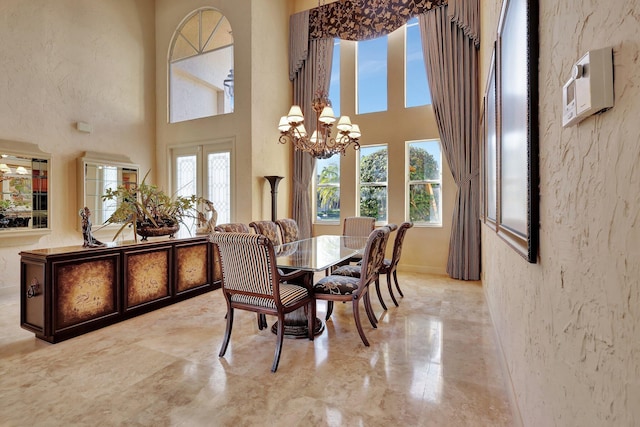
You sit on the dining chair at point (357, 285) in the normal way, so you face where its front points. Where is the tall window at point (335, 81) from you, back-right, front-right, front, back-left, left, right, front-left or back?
front-right

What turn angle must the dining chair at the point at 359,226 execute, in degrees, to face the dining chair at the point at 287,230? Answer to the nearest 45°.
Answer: approximately 45° to its right

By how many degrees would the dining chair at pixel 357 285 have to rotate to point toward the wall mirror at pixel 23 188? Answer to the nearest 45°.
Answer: approximately 45° to its left

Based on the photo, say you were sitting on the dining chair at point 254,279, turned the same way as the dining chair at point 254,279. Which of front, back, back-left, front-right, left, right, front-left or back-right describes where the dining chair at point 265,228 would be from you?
front-left

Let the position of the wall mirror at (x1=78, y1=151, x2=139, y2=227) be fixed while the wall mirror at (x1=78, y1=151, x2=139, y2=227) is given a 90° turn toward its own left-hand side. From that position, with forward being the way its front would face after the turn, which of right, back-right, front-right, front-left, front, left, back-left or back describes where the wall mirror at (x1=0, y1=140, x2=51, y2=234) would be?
back

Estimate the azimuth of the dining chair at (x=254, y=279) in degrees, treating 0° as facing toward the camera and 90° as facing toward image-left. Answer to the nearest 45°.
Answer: approximately 225°

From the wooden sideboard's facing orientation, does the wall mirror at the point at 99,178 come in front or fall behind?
behind

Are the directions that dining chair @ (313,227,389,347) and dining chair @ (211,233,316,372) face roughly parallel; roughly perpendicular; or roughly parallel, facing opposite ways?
roughly perpendicular

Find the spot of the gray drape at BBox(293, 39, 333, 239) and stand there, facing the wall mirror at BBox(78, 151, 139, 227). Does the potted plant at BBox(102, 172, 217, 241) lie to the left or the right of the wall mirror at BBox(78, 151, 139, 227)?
left

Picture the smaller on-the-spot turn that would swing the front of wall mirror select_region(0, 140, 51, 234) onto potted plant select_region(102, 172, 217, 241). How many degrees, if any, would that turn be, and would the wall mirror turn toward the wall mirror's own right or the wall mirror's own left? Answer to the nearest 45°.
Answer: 0° — it already faces it

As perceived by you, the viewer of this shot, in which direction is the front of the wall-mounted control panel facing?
facing the viewer and to the left of the viewer

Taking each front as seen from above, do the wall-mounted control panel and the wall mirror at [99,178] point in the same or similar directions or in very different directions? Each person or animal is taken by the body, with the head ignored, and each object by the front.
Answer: very different directions

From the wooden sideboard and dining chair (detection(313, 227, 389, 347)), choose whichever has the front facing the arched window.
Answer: the dining chair

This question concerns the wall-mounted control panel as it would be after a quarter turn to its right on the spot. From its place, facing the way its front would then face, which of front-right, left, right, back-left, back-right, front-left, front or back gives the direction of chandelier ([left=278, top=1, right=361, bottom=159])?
front

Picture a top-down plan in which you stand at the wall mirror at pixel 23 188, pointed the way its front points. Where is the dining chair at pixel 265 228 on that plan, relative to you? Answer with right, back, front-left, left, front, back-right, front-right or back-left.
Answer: front

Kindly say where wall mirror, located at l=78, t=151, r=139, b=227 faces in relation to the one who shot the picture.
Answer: facing the viewer and to the right of the viewer
